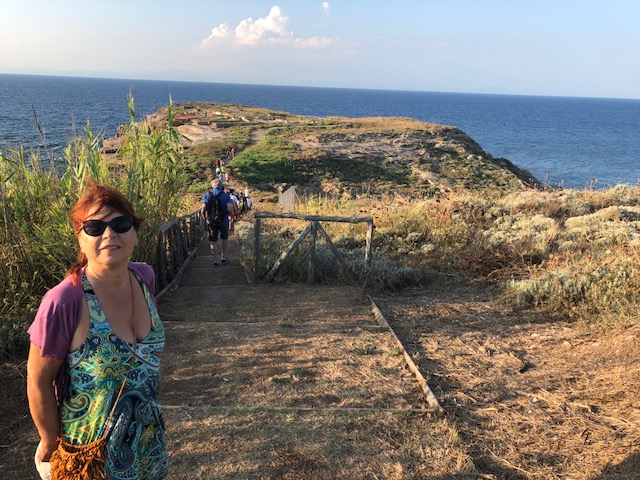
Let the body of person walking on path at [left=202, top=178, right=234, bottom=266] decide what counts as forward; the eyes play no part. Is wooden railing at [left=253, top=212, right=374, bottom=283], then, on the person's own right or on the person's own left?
on the person's own right

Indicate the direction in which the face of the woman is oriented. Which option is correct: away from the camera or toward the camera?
toward the camera

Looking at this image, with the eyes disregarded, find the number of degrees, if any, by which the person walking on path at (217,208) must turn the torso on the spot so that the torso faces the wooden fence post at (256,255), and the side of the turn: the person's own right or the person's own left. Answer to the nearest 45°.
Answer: approximately 135° to the person's own right

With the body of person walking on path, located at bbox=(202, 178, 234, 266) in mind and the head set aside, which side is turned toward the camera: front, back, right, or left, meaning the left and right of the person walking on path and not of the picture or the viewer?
back

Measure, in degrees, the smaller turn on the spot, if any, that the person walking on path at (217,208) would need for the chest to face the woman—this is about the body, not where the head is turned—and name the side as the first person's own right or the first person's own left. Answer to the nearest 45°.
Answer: approximately 180°

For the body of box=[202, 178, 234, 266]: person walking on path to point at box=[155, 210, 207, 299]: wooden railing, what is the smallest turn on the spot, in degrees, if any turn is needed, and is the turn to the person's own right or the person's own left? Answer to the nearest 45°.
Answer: approximately 135° to the person's own left
